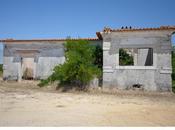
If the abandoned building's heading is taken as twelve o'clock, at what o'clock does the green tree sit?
The green tree is roughly at 3 o'clock from the abandoned building.

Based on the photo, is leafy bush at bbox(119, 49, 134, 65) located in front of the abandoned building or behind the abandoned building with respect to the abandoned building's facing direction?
behind

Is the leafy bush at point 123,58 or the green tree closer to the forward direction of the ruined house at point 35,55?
the green tree

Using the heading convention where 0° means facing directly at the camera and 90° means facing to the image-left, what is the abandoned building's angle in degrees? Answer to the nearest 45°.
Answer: approximately 0°
